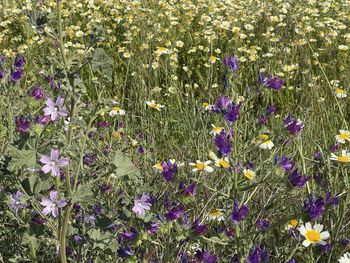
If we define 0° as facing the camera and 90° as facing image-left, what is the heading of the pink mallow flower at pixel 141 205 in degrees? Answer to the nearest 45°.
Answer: approximately 0°

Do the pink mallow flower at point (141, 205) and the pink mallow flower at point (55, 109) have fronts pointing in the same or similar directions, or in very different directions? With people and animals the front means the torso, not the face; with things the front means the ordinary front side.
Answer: same or similar directions

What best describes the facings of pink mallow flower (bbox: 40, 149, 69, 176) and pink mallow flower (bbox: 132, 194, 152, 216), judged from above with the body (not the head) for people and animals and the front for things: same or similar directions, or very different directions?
same or similar directions

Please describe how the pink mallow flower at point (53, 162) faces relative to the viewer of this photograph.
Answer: facing the viewer

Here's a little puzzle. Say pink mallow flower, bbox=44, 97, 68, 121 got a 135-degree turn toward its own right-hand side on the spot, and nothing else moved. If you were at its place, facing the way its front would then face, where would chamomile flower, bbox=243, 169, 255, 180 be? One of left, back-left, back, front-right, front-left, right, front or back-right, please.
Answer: back-right

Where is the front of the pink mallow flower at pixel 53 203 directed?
toward the camera

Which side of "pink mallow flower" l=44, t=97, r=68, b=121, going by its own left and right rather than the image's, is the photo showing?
front
